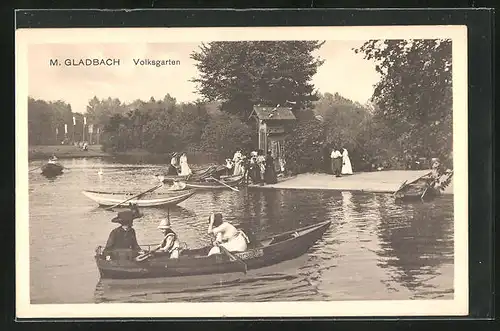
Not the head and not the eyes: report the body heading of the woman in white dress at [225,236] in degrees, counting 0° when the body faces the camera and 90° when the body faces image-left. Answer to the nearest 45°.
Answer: approximately 90°

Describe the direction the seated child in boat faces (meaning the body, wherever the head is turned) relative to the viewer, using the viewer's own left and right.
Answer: facing the viewer and to the left of the viewer

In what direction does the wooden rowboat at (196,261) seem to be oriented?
to the viewer's right

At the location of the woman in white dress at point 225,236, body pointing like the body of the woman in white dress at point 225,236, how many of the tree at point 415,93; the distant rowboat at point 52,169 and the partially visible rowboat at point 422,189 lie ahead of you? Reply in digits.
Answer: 1

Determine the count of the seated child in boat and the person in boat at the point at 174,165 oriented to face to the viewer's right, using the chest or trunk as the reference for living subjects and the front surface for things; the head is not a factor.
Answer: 1
